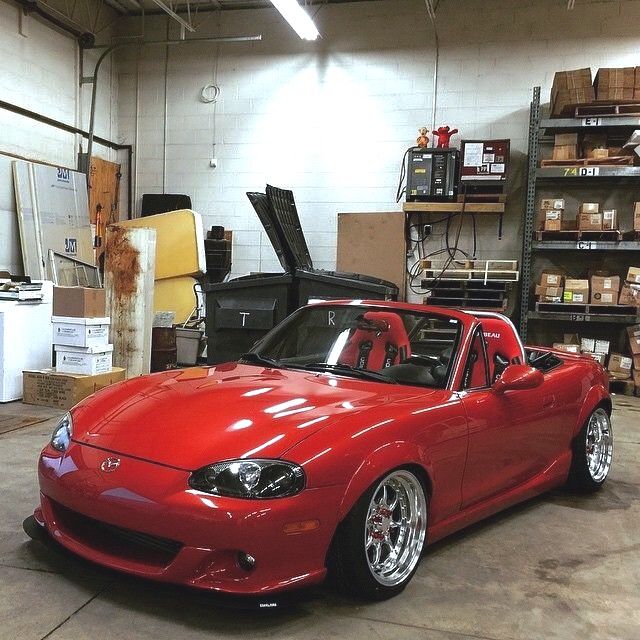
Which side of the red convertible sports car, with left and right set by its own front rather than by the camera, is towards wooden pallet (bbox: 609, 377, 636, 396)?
back

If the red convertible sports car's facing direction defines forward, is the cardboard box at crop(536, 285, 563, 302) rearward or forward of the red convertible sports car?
rearward

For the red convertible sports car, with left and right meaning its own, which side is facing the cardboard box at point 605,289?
back

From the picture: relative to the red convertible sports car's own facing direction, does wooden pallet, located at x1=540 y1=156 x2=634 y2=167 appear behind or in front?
behind

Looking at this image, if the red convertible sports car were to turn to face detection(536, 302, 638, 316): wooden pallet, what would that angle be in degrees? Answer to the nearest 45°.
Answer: approximately 180°

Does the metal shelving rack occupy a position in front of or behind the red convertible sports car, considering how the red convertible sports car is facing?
behind

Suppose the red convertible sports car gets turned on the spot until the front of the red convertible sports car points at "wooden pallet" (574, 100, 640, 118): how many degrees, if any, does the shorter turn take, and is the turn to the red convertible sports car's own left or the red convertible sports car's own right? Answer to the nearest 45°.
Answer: approximately 180°

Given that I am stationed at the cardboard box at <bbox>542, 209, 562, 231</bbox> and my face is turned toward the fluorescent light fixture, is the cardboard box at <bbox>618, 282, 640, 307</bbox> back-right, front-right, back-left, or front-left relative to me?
back-left

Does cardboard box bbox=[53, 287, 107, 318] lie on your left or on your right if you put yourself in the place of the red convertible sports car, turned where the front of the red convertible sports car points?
on your right

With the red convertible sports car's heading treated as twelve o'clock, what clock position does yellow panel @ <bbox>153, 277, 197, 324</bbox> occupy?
The yellow panel is roughly at 4 o'clock from the red convertible sports car.

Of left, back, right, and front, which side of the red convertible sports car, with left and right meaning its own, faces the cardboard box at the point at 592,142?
back

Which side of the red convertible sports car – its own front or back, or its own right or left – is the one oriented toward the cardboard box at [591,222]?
back

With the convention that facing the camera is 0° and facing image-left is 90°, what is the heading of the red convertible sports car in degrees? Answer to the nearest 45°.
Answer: approximately 45°

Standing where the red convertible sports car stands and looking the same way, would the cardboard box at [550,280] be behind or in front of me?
behind
